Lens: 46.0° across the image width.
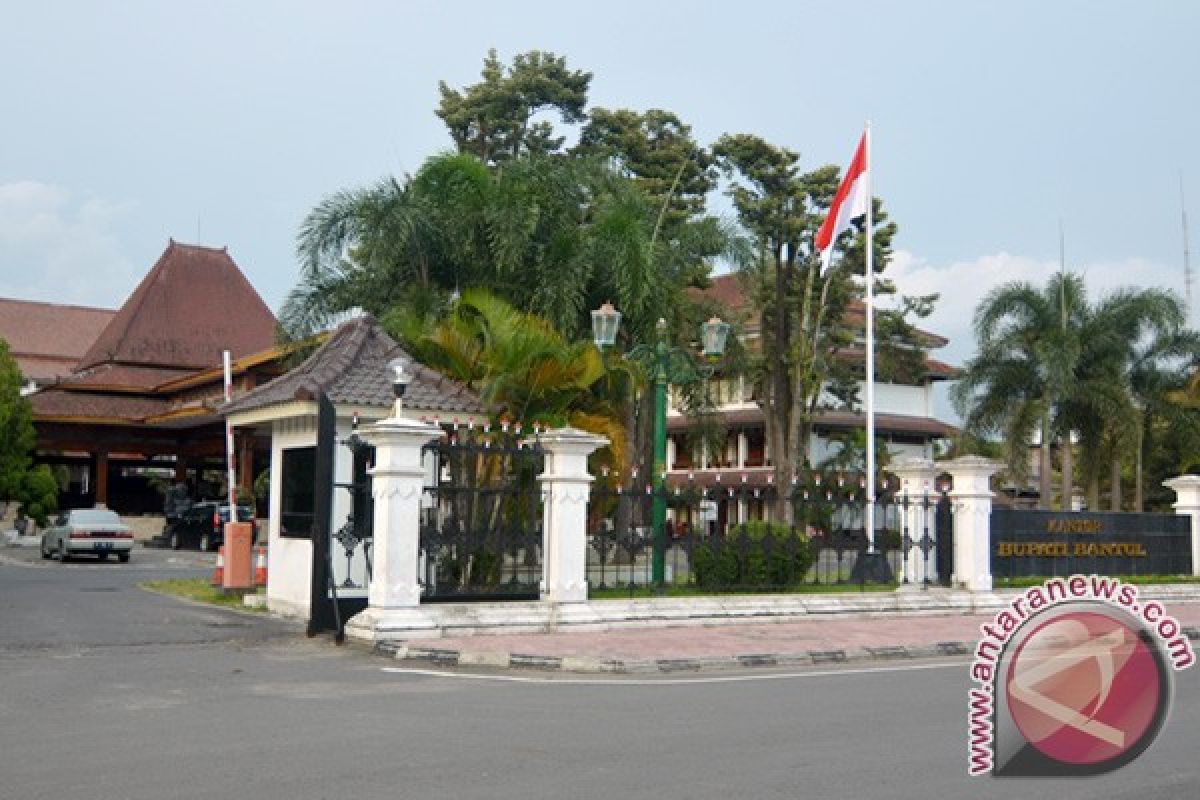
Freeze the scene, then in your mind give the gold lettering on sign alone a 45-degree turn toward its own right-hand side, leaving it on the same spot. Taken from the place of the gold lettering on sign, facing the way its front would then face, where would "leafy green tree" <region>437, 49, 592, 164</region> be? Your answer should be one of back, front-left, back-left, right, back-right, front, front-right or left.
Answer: right

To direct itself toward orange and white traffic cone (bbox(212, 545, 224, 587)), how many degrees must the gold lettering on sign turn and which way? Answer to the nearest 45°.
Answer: approximately 90° to its right

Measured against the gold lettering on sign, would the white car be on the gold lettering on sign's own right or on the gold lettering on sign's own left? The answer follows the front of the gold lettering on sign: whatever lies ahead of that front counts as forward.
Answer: on the gold lettering on sign's own right

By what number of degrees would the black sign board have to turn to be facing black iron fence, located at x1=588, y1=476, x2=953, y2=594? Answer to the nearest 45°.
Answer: approximately 45° to its right

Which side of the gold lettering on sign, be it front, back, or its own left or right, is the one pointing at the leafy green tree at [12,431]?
right

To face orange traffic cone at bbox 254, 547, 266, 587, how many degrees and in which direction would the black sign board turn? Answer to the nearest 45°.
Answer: approximately 45° to its right

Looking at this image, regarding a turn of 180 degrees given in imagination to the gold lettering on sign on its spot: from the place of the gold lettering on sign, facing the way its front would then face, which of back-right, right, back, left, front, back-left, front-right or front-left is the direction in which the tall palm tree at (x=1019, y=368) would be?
front
